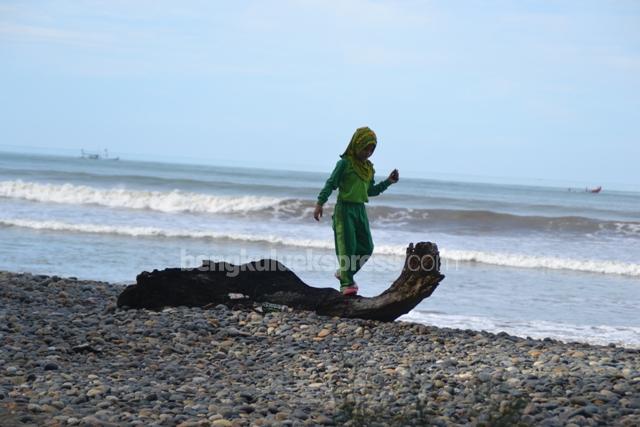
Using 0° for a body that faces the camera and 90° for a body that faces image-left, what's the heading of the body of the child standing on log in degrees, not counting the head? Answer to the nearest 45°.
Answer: approximately 315°
